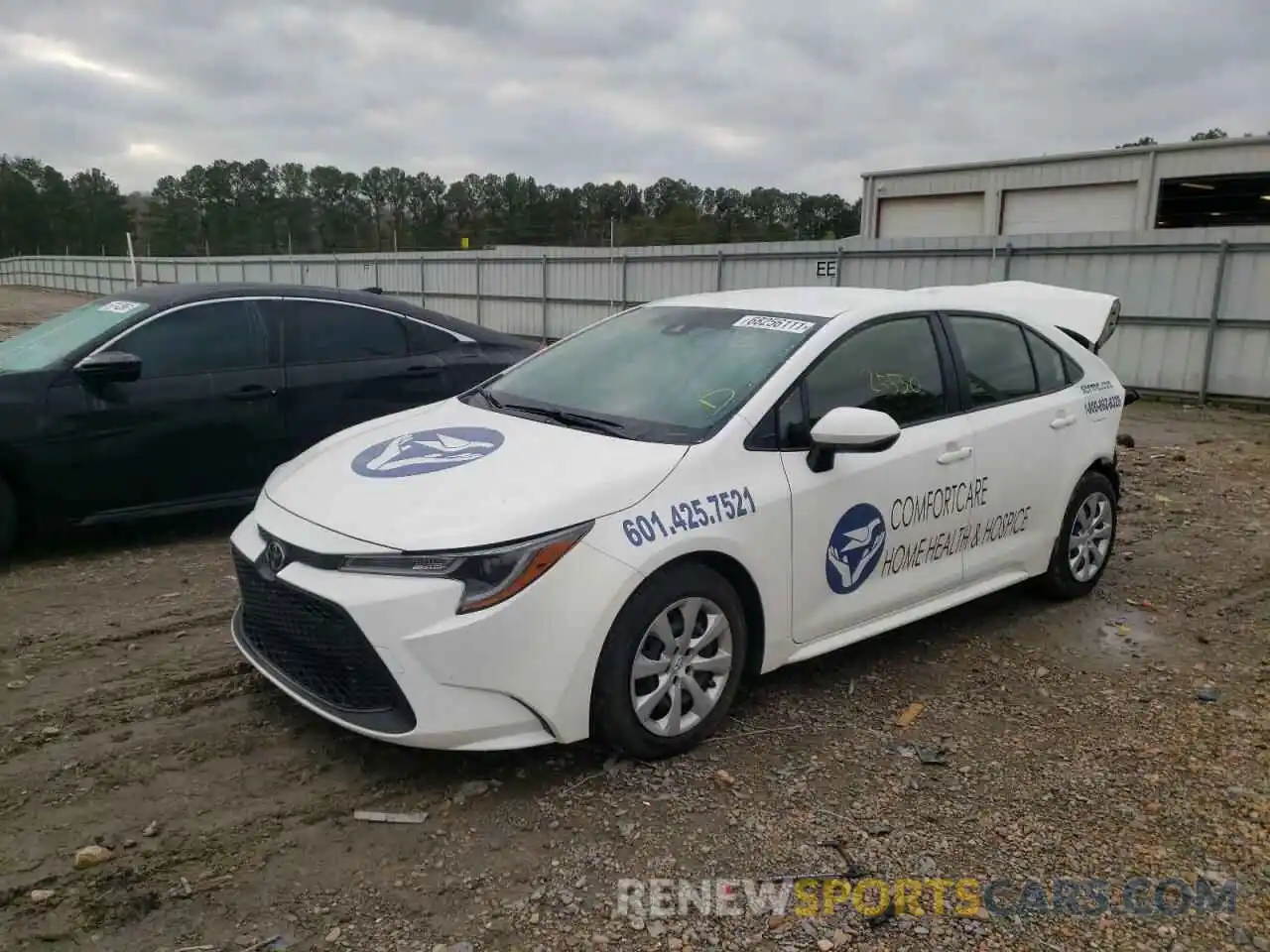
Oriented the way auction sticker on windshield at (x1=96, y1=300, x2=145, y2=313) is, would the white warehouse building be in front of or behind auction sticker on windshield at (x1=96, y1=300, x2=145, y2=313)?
behind

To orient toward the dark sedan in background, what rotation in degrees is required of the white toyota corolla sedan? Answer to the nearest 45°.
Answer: approximately 90° to its right

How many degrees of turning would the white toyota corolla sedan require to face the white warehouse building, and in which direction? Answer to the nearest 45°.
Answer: approximately 180°

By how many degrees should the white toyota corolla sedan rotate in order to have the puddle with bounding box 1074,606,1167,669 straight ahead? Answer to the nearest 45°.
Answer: approximately 180°

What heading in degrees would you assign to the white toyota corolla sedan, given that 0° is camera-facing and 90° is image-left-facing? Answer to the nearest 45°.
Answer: approximately 45°

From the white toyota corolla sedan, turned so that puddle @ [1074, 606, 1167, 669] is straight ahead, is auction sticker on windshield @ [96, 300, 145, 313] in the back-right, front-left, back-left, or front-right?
back-left

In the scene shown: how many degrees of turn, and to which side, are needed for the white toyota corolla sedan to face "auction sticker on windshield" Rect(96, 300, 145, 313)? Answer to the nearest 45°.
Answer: approximately 90° to its right

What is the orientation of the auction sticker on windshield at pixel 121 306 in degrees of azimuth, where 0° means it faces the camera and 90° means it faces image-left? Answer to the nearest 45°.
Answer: approximately 45°

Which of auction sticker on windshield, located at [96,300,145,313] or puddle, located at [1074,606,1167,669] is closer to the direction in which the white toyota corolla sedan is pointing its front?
the auction sticker on windshield

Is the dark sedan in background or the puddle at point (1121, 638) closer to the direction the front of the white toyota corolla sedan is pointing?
the dark sedan in background

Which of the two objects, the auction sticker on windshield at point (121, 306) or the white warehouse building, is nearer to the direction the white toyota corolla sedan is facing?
the auction sticker on windshield

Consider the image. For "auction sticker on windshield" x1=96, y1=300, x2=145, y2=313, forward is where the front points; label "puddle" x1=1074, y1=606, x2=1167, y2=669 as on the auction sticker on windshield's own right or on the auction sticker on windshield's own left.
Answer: on the auction sticker on windshield's own left

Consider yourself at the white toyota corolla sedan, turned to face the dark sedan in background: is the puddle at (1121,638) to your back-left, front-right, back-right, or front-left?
back-right
